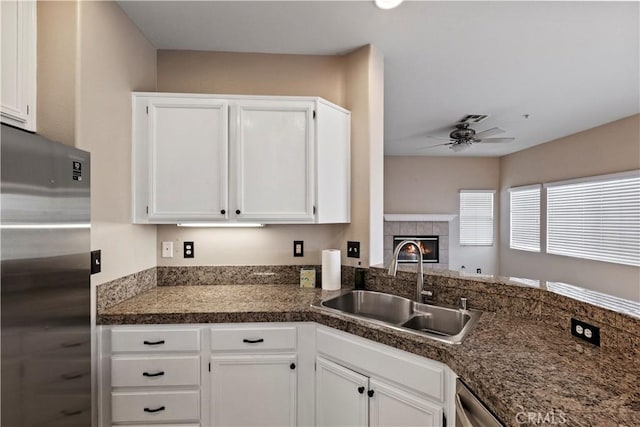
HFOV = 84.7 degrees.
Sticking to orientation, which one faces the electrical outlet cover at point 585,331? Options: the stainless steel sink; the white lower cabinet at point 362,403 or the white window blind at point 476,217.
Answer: the white window blind

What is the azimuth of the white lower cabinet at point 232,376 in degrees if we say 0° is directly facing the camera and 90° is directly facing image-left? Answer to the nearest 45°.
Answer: approximately 0°

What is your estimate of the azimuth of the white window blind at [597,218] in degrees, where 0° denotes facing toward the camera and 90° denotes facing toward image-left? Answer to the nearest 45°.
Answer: approximately 45°

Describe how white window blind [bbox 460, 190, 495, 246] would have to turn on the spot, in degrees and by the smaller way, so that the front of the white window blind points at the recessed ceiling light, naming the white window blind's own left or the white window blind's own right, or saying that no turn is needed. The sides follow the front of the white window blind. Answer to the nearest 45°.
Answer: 0° — it already faces it

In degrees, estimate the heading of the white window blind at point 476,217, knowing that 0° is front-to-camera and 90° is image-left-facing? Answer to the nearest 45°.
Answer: approximately 0°

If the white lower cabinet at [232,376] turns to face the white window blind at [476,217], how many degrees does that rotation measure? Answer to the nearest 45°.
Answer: approximately 135° to its left

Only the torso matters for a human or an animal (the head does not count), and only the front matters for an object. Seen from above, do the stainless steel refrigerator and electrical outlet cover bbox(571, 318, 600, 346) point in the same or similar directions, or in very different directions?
very different directions

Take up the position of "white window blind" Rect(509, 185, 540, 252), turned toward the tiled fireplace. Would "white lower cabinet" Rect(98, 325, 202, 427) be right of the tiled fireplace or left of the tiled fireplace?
left

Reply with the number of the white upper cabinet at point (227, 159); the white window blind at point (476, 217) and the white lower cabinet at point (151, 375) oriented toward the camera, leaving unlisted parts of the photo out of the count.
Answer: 3

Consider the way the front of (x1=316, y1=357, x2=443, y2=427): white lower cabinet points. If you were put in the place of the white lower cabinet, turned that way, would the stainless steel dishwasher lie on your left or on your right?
on your left

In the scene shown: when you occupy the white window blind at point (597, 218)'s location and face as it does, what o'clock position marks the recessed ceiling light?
The recessed ceiling light is roughly at 11 o'clock from the white window blind.

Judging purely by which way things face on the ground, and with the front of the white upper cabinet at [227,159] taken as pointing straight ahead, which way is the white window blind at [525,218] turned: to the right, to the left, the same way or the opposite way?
to the right
